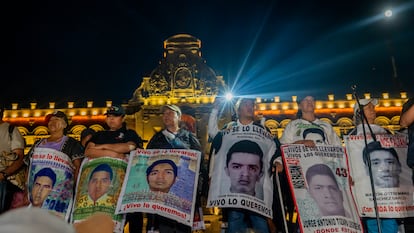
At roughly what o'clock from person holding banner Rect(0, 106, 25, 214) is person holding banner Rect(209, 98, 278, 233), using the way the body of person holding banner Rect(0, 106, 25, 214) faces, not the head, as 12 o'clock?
person holding banner Rect(209, 98, 278, 233) is roughly at 10 o'clock from person holding banner Rect(0, 106, 25, 214).

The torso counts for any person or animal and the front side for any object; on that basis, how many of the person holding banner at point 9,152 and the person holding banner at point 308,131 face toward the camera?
2

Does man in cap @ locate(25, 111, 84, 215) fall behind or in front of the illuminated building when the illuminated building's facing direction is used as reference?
in front

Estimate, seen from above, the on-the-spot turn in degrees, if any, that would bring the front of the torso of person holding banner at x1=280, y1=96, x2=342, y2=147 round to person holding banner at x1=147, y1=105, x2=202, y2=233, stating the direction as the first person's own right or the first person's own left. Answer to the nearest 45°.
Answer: approximately 90° to the first person's own right

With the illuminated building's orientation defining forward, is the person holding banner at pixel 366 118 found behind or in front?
in front

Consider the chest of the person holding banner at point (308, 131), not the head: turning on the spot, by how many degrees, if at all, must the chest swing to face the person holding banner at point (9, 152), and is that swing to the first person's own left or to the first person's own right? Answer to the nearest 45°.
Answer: approximately 90° to the first person's own right
